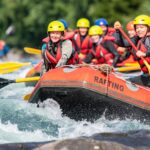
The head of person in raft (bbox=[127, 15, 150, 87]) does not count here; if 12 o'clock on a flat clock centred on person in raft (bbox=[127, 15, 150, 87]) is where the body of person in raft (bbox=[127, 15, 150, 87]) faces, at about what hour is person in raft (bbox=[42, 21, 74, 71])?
person in raft (bbox=[42, 21, 74, 71]) is roughly at 1 o'clock from person in raft (bbox=[127, 15, 150, 87]).

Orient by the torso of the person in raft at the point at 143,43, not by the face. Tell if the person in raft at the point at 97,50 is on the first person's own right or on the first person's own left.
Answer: on the first person's own right

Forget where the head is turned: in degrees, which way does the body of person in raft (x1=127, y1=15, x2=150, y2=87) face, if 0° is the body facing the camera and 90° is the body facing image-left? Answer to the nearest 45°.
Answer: approximately 45°
